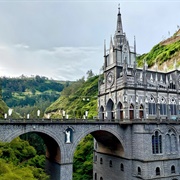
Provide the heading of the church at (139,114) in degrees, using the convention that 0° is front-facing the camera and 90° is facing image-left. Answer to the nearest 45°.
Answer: approximately 45°

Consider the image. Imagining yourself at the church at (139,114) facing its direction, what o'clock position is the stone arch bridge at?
The stone arch bridge is roughly at 12 o'clock from the church.
